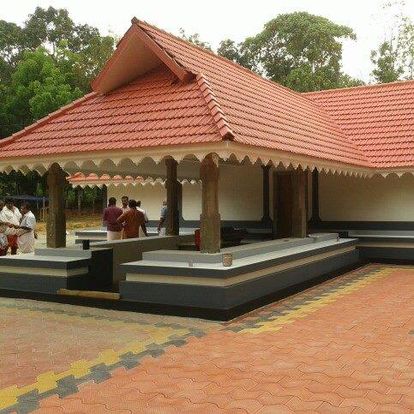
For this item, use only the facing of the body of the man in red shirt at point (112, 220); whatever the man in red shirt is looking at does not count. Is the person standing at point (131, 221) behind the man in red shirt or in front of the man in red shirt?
behind

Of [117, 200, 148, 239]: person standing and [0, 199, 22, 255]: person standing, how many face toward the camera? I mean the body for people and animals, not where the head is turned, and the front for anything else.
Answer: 1

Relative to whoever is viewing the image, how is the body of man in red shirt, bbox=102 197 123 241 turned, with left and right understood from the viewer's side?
facing away from the viewer

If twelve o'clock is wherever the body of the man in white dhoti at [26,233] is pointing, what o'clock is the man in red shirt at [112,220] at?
The man in red shirt is roughly at 7 o'clock from the man in white dhoti.

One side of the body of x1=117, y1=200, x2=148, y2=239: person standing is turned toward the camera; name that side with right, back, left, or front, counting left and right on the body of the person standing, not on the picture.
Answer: back
